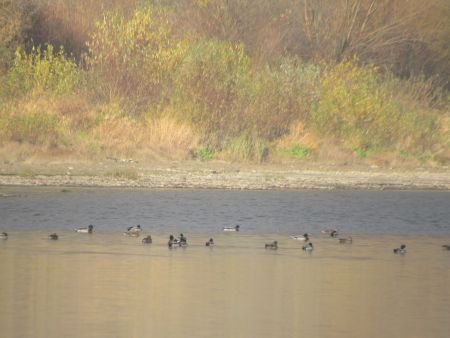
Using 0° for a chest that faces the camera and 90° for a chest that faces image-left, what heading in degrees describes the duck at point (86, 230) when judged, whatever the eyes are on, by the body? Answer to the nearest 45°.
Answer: approximately 270°

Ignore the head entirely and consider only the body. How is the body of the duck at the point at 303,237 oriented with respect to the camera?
to the viewer's right

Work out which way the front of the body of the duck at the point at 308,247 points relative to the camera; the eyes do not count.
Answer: to the viewer's right

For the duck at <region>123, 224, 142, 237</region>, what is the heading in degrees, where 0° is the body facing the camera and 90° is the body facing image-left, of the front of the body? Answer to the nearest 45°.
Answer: approximately 270°
